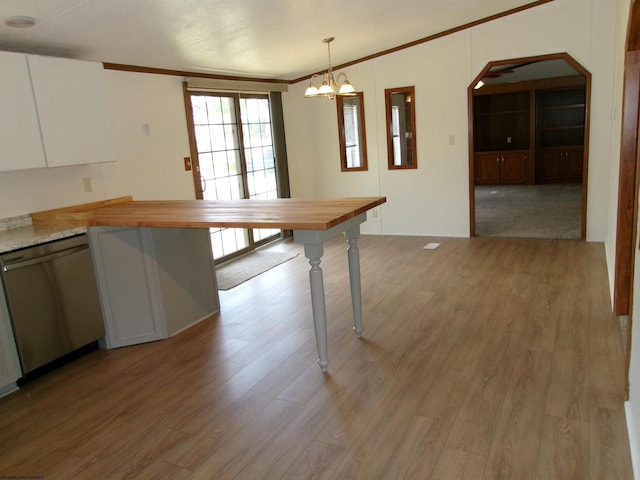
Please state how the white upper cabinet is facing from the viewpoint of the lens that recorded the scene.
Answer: facing the viewer and to the right of the viewer

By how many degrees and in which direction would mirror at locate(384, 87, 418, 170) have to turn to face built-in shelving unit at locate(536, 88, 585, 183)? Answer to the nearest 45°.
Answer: approximately 135° to its left

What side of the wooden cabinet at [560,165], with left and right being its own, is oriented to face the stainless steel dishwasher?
front

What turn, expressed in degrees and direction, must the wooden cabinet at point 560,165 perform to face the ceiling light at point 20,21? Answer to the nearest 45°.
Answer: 0° — it already faces it

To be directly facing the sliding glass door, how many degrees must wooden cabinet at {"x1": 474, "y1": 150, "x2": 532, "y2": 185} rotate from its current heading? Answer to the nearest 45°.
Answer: approximately 45° to its right

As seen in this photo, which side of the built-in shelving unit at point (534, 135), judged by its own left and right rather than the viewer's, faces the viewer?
front

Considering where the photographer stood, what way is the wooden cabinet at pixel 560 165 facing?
facing the viewer

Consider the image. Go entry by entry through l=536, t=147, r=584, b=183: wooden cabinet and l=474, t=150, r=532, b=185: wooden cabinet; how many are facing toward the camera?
2

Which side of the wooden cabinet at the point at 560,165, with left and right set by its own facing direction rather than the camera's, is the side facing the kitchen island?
front

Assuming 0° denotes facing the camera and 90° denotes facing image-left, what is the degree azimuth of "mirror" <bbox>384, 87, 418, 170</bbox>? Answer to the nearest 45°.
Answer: approximately 0°

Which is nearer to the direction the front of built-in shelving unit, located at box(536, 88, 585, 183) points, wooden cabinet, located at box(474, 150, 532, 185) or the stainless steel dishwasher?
the stainless steel dishwasher

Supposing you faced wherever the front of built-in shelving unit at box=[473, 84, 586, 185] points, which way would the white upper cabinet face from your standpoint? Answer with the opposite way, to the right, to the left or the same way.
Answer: to the left
